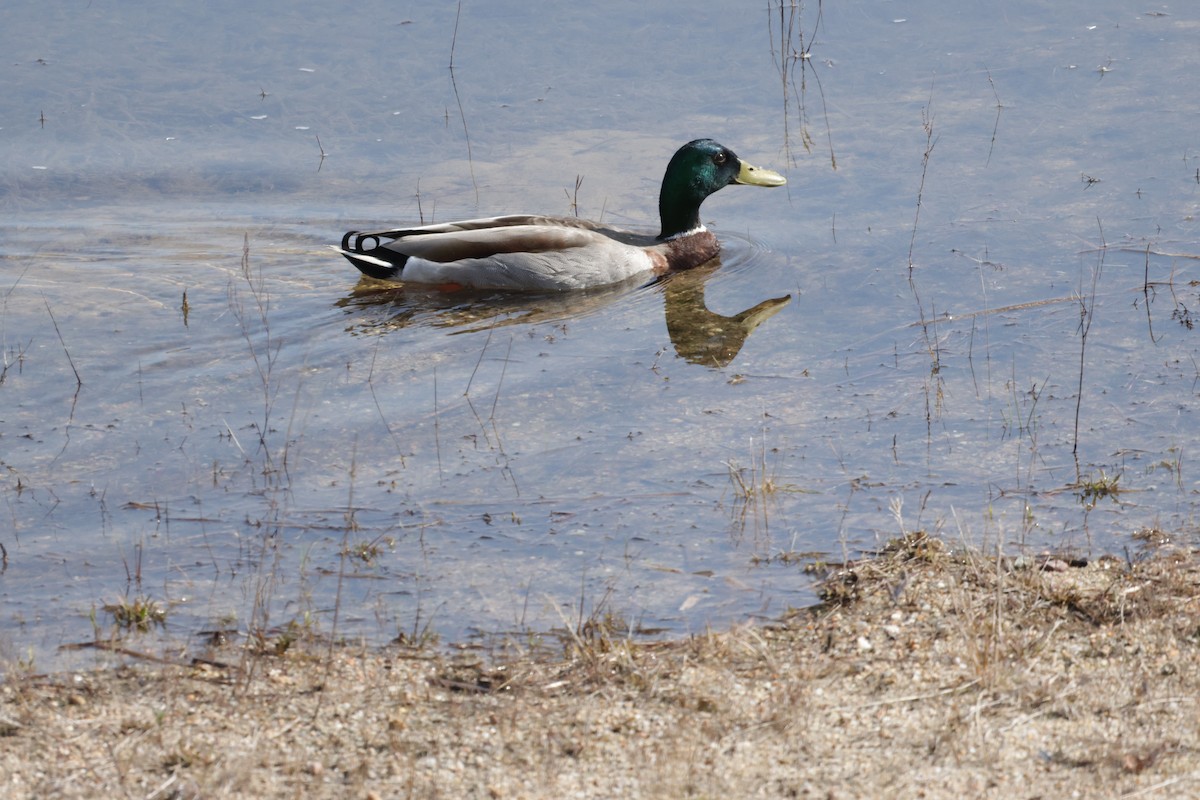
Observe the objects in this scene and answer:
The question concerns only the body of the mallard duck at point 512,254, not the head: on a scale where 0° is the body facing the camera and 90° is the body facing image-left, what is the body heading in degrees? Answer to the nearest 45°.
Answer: approximately 270°
